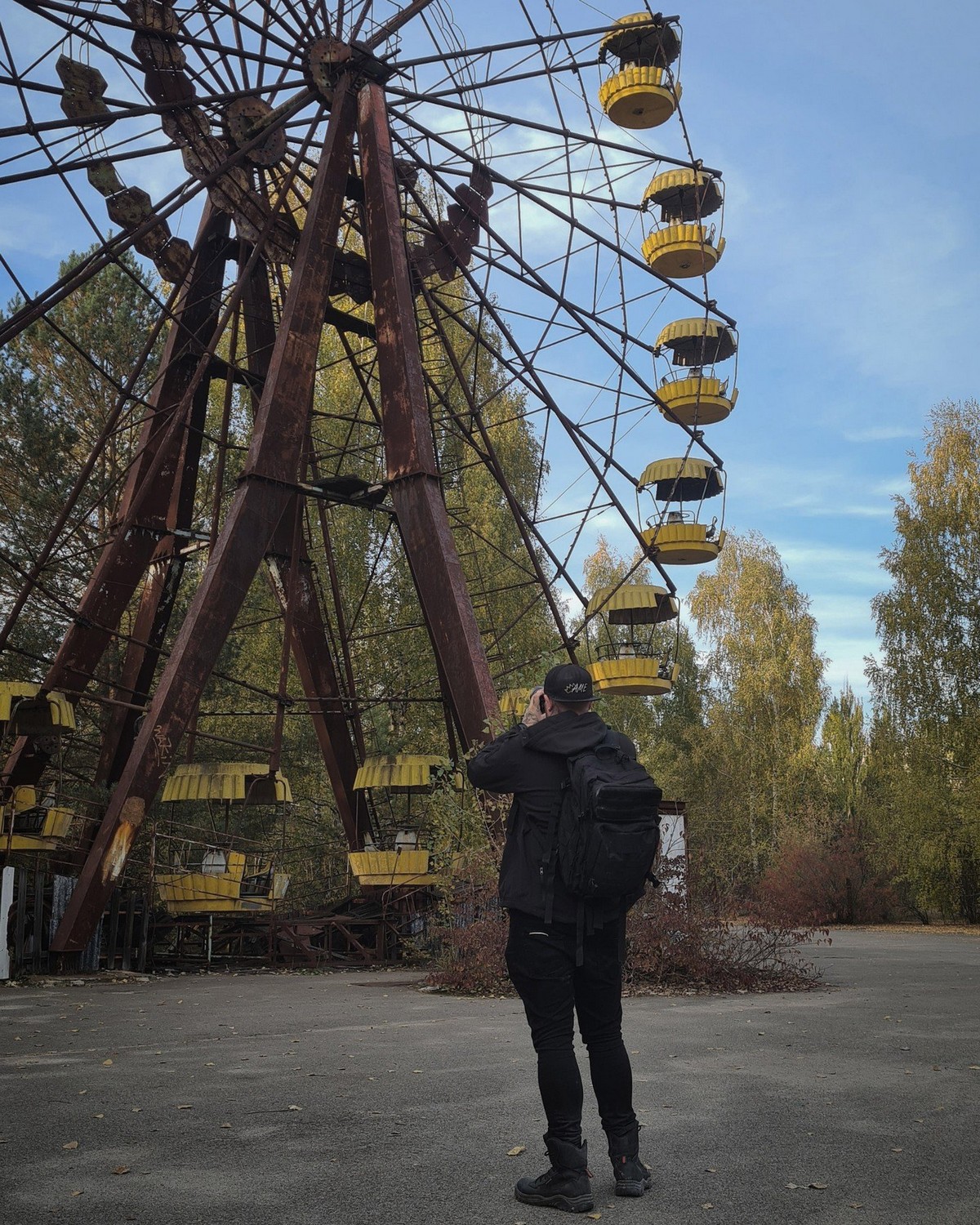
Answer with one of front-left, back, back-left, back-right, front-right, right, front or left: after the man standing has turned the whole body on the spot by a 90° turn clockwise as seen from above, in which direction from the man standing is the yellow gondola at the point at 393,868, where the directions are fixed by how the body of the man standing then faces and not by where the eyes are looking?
front-left

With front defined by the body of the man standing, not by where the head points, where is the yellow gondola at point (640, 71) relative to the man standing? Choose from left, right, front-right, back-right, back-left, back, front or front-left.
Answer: front-right

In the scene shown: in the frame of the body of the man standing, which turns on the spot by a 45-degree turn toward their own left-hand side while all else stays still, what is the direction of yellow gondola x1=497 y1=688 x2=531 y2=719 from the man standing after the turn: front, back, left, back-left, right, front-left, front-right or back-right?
right

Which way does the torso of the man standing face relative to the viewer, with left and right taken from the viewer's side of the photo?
facing away from the viewer and to the left of the viewer

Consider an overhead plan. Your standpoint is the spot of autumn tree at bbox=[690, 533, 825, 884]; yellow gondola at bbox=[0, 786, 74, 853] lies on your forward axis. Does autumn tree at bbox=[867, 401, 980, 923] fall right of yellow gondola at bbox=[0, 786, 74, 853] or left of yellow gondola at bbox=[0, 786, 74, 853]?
left

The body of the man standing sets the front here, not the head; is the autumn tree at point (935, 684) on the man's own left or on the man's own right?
on the man's own right

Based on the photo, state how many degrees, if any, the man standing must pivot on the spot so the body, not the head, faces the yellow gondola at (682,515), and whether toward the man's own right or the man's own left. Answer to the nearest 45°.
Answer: approximately 45° to the man's own right

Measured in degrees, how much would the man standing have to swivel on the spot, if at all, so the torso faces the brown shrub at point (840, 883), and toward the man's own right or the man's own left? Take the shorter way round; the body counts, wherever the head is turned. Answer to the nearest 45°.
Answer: approximately 45° to the man's own right

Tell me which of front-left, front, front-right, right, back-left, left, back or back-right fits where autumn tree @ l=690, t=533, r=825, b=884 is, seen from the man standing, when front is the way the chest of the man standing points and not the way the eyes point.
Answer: front-right
